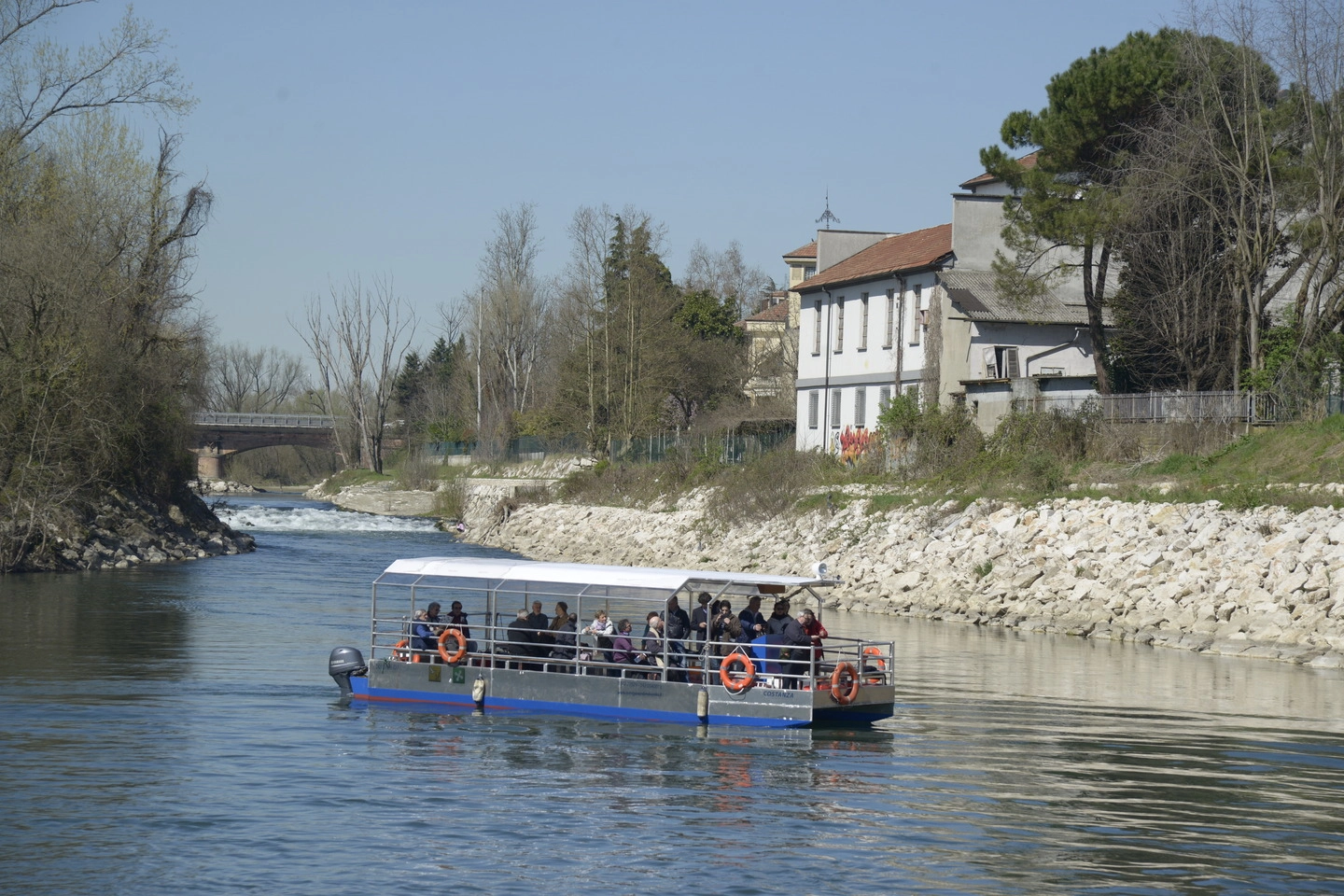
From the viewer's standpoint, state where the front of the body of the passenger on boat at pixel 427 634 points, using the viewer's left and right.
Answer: facing to the right of the viewer

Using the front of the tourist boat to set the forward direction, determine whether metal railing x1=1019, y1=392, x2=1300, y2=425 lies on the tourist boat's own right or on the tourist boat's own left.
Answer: on the tourist boat's own left
